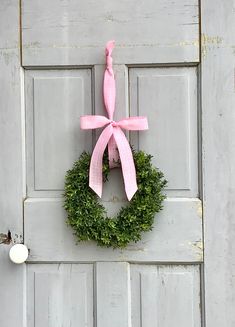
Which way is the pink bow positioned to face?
toward the camera
